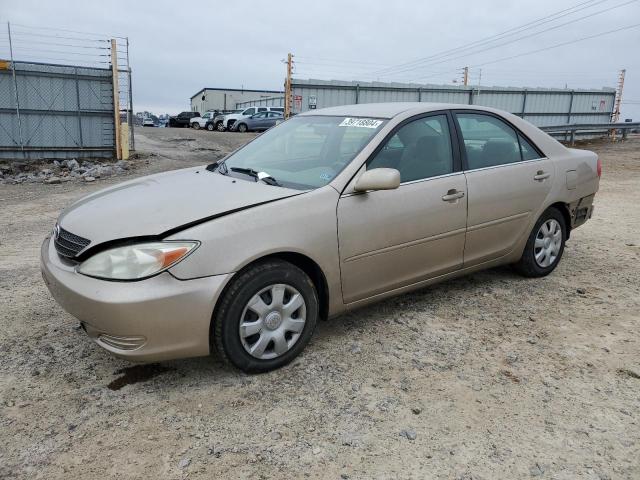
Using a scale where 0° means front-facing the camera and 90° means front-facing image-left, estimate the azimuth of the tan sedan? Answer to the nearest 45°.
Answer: approximately 45°

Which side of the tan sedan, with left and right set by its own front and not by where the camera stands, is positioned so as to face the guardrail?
back

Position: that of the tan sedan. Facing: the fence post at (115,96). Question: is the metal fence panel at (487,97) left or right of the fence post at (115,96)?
right

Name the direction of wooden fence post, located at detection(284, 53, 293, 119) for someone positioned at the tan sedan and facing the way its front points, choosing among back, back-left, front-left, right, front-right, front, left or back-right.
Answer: back-right

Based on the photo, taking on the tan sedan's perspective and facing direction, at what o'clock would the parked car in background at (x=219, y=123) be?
The parked car in background is roughly at 4 o'clock from the tan sedan.

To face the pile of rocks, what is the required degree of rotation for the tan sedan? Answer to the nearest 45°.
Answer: approximately 90° to its right

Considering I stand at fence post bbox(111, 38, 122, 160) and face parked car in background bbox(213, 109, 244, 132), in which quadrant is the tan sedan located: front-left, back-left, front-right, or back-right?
back-right

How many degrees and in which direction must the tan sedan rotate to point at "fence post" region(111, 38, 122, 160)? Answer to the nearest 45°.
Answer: approximately 90° to its right

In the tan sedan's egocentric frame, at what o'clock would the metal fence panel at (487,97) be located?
The metal fence panel is roughly at 5 o'clock from the tan sedan.

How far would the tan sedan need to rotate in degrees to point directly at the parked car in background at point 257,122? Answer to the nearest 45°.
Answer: approximately 135° to its right

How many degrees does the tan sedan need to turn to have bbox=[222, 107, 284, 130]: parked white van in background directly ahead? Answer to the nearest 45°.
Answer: approximately 135° to its right

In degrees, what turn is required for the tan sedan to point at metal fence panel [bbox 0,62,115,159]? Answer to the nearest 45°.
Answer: approximately 90° to its right

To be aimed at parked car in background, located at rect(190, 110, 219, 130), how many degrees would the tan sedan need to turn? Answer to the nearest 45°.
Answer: approximately 135° to its right
